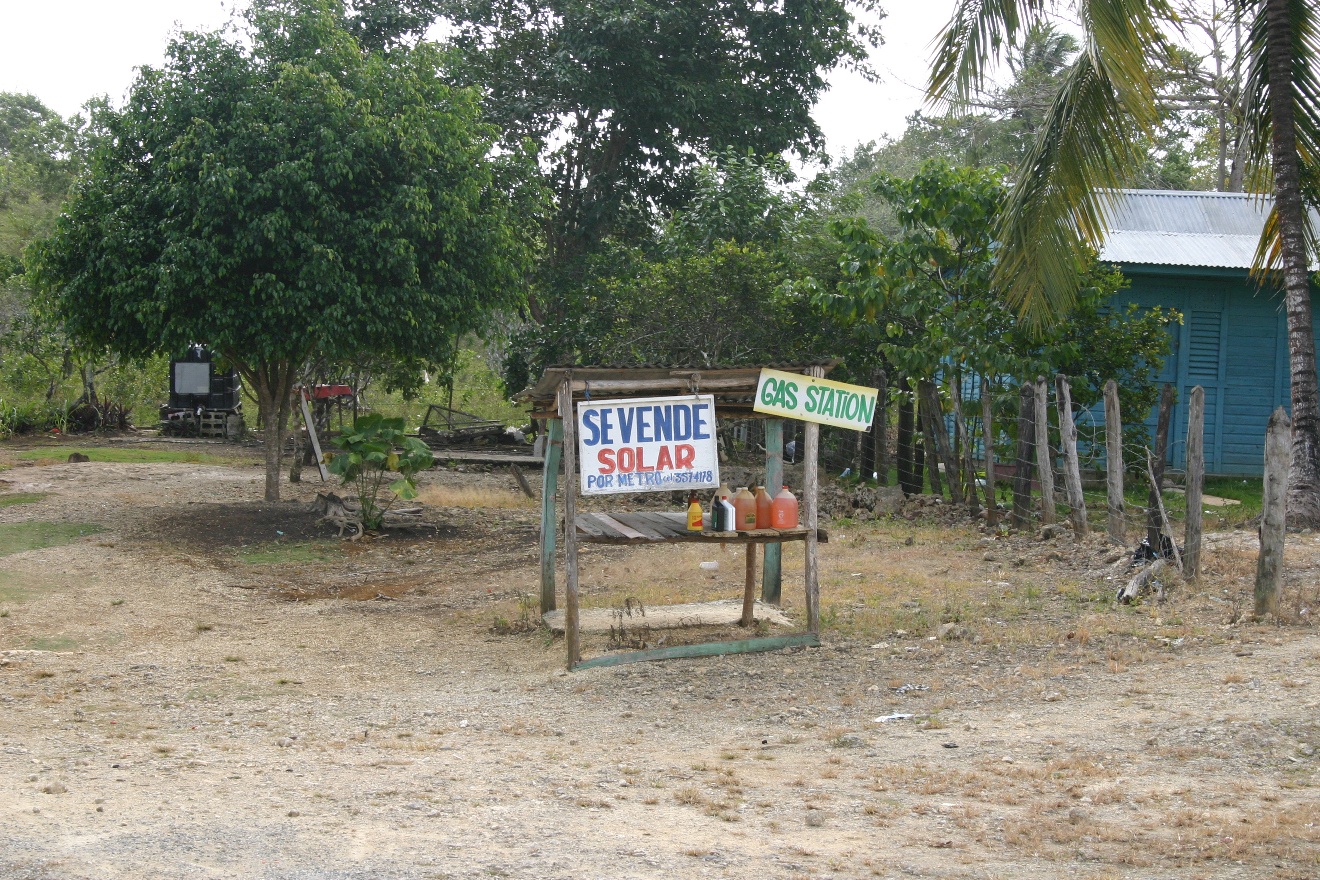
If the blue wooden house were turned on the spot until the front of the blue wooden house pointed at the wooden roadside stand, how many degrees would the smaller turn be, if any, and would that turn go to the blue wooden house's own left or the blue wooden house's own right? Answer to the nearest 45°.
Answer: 0° — it already faces it

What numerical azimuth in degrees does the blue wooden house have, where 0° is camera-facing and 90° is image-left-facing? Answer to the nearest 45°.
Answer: approximately 0°

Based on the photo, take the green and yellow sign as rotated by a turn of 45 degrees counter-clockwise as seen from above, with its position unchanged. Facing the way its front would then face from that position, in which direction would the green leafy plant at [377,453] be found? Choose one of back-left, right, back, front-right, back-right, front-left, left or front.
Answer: back

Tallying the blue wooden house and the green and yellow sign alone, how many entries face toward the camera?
2

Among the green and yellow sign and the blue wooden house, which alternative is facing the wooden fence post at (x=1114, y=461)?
the blue wooden house

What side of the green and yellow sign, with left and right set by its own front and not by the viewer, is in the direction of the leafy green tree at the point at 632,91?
back

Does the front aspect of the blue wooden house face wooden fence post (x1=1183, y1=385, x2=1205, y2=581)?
yes

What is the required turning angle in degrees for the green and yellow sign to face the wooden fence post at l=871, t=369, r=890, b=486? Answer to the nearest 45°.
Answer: approximately 180°

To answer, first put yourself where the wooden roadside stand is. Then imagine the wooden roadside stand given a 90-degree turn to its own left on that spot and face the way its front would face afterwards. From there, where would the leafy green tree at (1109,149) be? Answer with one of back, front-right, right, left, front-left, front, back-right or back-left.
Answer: front-left

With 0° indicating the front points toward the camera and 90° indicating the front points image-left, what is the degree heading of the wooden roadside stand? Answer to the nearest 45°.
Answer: approximately 0°

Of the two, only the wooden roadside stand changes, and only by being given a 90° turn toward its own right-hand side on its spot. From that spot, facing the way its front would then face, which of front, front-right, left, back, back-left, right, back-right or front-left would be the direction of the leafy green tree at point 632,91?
right

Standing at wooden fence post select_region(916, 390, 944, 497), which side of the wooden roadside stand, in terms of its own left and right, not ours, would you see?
back

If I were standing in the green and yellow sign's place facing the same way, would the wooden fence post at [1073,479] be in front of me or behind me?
behind

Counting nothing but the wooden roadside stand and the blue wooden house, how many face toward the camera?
2

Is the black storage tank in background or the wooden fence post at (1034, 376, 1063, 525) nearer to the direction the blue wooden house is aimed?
the wooden fence post
